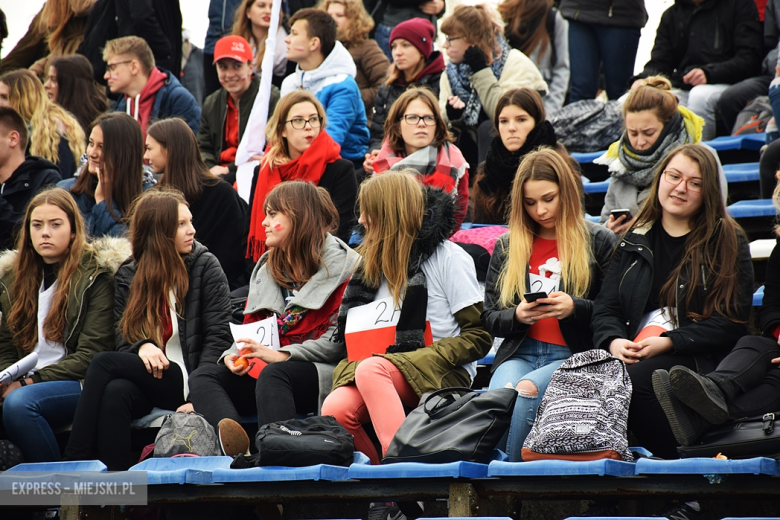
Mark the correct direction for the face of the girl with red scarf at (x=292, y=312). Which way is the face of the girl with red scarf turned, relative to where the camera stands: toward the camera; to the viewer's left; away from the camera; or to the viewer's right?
to the viewer's left

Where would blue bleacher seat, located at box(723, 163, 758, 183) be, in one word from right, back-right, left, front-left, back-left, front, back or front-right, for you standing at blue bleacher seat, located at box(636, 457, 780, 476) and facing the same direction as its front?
back

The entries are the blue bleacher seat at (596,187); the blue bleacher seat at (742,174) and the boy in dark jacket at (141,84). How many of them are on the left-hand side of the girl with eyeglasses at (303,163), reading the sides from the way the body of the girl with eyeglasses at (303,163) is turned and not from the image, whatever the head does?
2

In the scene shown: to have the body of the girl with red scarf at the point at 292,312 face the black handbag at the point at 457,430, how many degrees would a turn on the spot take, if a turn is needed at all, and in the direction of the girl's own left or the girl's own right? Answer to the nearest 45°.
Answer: approximately 90° to the girl's own left

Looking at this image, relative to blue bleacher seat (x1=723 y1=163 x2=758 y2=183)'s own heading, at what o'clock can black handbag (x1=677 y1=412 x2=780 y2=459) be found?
The black handbag is roughly at 12 o'clock from the blue bleacher seat.

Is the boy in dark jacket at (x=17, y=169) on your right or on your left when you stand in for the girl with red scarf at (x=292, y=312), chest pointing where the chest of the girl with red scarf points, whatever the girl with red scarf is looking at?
on your right

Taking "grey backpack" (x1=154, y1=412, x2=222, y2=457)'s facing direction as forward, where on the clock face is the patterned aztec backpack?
The patterned aztec backpack is roughly at 10 o'clock from the grey backpack.
